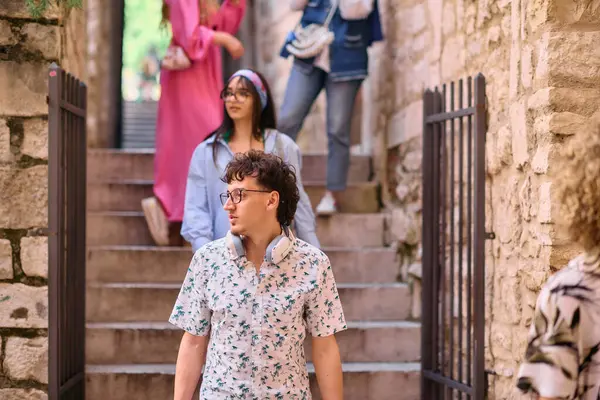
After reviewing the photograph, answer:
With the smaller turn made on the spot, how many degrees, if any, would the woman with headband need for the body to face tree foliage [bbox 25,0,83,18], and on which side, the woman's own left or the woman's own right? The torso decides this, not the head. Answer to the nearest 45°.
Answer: approximately 90° to the woman's own right

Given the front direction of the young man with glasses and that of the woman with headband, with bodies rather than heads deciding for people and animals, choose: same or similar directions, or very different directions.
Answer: same or similar directions

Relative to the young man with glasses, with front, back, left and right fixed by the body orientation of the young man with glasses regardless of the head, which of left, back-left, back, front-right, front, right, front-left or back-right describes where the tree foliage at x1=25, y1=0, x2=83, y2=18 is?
back-right

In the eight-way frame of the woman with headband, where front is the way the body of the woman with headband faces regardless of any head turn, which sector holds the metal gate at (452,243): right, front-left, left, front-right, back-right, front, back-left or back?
left

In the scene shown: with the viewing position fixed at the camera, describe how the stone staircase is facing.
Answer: facing the viewer

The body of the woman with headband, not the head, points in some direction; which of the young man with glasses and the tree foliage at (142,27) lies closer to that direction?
the young man with glasses

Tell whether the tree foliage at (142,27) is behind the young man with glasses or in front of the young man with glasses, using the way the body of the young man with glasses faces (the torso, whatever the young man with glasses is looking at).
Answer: behind

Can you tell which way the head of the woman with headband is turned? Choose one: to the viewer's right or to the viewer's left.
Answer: to the viewer's left

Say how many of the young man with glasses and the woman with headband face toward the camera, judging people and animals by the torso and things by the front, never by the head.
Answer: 2

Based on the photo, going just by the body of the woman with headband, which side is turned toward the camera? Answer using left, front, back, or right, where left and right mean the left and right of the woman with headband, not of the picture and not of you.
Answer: front

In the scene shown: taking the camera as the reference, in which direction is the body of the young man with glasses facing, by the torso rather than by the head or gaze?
toward the camera
